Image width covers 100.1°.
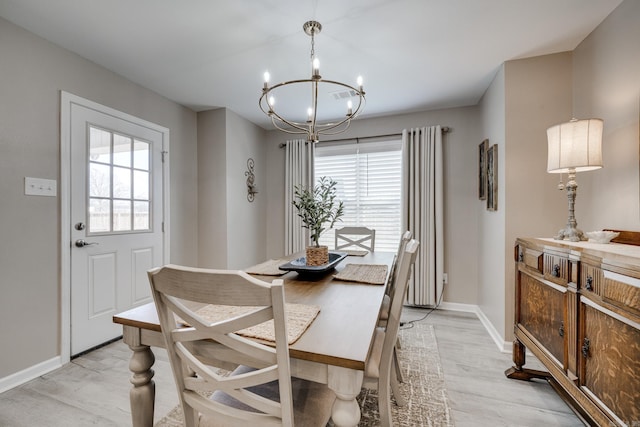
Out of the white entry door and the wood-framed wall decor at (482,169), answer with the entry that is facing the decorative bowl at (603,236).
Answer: the white entry door

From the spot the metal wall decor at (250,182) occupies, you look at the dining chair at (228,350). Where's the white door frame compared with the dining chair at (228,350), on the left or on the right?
right

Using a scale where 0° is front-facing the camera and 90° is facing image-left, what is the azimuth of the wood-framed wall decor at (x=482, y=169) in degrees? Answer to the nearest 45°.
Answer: approximately 90°

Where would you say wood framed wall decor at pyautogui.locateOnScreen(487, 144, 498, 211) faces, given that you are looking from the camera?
facing to the left of the viewer

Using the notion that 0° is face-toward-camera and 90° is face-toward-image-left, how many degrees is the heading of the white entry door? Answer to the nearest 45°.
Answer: approximately 315°

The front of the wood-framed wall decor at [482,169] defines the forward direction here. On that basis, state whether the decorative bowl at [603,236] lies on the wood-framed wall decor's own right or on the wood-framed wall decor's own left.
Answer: on the wood-framed wall decor's own left

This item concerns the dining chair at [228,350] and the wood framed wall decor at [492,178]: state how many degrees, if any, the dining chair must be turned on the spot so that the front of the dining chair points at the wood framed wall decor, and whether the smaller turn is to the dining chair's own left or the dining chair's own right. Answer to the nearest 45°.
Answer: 0° — it already faces it

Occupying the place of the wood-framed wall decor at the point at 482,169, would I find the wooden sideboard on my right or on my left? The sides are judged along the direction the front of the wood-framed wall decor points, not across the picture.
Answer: on my left

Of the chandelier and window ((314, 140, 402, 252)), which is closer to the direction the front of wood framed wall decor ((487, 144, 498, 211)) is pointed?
the window

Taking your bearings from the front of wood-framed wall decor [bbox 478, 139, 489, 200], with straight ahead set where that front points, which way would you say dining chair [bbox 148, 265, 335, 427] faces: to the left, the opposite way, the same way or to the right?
to the right

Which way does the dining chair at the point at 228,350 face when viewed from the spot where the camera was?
facing away from the viewer and to the right of the viewer

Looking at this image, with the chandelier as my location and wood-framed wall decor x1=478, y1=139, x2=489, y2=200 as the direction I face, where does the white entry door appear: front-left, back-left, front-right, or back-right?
back-left
